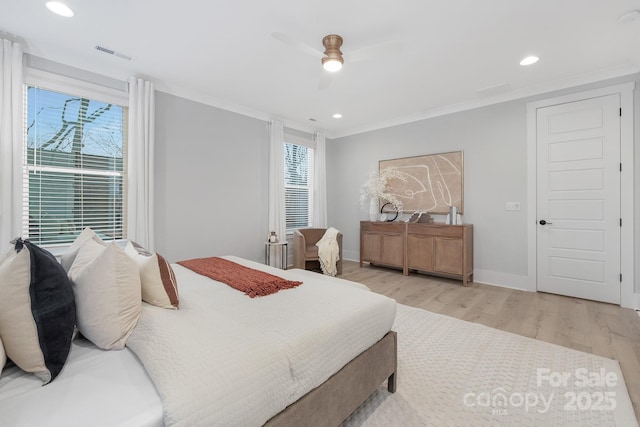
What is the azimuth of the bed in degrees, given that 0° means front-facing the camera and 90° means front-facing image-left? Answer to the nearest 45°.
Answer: approximately 225°

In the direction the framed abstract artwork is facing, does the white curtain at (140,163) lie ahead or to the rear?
ahead

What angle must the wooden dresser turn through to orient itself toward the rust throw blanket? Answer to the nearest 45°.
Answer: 0° — it already faces it

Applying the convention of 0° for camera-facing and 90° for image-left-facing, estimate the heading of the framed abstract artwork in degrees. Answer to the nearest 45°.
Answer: approximately 45°

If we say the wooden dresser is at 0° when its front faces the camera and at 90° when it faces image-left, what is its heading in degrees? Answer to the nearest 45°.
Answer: approximately 45°

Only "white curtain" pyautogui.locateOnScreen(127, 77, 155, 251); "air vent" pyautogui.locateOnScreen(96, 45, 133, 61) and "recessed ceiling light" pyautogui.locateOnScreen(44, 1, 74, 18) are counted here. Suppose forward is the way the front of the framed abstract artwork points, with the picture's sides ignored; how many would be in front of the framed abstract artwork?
3

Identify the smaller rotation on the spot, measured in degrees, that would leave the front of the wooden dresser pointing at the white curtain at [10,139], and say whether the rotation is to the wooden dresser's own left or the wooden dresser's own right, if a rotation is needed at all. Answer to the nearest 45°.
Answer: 0° — it already faces it

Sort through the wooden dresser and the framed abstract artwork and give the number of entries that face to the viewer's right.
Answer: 0

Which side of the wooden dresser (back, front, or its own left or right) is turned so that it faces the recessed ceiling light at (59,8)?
front

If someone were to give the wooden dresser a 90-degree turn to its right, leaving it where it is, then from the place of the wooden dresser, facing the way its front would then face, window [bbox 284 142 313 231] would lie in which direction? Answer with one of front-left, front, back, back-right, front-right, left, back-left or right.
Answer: front-left

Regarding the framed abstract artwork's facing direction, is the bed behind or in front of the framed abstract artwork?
in front

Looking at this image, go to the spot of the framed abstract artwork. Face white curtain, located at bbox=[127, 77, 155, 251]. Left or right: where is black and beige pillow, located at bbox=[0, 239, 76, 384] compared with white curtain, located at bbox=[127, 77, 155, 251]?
left

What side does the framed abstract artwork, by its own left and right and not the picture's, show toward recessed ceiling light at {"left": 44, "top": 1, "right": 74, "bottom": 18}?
front

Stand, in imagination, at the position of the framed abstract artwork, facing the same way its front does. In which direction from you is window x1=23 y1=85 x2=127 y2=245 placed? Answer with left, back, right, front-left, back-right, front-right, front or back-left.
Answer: front

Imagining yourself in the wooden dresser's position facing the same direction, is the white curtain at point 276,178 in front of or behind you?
in front

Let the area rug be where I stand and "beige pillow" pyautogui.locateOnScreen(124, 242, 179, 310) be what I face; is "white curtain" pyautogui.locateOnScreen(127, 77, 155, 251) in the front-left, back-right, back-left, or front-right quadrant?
front-right
